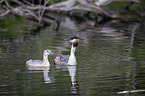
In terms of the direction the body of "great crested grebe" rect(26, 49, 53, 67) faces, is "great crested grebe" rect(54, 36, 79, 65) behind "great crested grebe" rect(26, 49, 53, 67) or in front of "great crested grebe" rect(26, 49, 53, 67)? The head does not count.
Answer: in front

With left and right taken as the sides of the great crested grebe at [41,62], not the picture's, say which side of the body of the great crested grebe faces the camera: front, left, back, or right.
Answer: right
